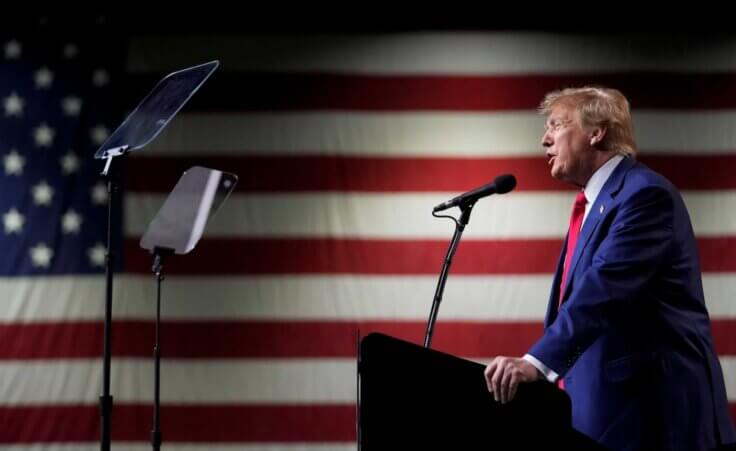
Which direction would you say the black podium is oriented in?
to the viewer's left

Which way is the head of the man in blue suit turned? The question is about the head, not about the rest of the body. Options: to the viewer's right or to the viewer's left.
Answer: to the viewer's left

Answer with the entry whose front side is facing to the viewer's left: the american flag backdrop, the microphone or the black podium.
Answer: the black podium

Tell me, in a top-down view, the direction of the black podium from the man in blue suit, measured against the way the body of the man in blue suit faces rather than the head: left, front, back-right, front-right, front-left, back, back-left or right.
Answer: front-left

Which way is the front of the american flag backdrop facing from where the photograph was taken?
facing the viewer

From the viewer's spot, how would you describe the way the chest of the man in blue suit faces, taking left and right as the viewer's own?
facing to the left of the viewer

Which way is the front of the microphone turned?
to the viewer's right

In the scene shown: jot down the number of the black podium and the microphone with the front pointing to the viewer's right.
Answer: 1

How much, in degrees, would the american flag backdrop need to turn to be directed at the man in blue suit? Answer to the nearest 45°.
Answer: approximately 45° to its left

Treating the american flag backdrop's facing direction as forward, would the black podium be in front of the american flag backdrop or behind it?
in front

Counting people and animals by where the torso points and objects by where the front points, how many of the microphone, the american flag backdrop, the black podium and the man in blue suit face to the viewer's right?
1
